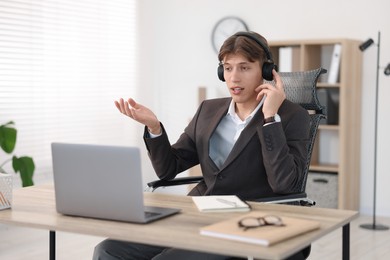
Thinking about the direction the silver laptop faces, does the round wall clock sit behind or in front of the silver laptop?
in front

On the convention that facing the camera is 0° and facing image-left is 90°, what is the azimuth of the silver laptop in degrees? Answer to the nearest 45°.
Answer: approximately 225°

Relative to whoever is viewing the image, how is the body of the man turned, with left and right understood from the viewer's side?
facing the viewer and to the left of the viewer

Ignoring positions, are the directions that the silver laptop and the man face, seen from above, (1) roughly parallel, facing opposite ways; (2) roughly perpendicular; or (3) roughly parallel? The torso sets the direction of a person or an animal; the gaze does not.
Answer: roughly parallel, facing opposite ways

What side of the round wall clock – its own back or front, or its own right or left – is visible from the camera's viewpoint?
front

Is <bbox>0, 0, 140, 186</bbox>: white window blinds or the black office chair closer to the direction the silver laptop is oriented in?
the black office chair

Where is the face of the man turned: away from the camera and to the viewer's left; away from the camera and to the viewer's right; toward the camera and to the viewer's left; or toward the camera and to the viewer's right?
toward the camera and to the viewer's left

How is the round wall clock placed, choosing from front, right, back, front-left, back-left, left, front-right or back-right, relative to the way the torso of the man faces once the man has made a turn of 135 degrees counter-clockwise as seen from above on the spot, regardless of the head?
left

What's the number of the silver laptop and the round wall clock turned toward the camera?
1

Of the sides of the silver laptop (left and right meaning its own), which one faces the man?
front

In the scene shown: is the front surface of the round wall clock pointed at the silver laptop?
yes

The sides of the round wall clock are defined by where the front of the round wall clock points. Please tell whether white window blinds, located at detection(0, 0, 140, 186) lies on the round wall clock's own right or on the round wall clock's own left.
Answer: on the round wall clock's own right

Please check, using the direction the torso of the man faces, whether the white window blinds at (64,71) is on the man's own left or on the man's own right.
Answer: on the man's own right

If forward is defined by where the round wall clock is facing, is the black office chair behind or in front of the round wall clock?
in front

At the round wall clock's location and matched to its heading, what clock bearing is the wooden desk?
The wooden desk is roughly at 12 o'clock from the round wall clock.

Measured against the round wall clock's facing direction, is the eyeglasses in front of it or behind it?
in front

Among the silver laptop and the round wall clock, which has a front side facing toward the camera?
the round wall clock

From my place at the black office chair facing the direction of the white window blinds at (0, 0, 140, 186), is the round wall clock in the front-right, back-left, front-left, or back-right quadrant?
front-right

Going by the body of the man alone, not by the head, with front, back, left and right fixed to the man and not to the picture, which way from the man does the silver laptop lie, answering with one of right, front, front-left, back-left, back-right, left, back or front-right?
front

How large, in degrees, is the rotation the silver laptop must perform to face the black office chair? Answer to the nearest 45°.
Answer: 0° — it already faces it
